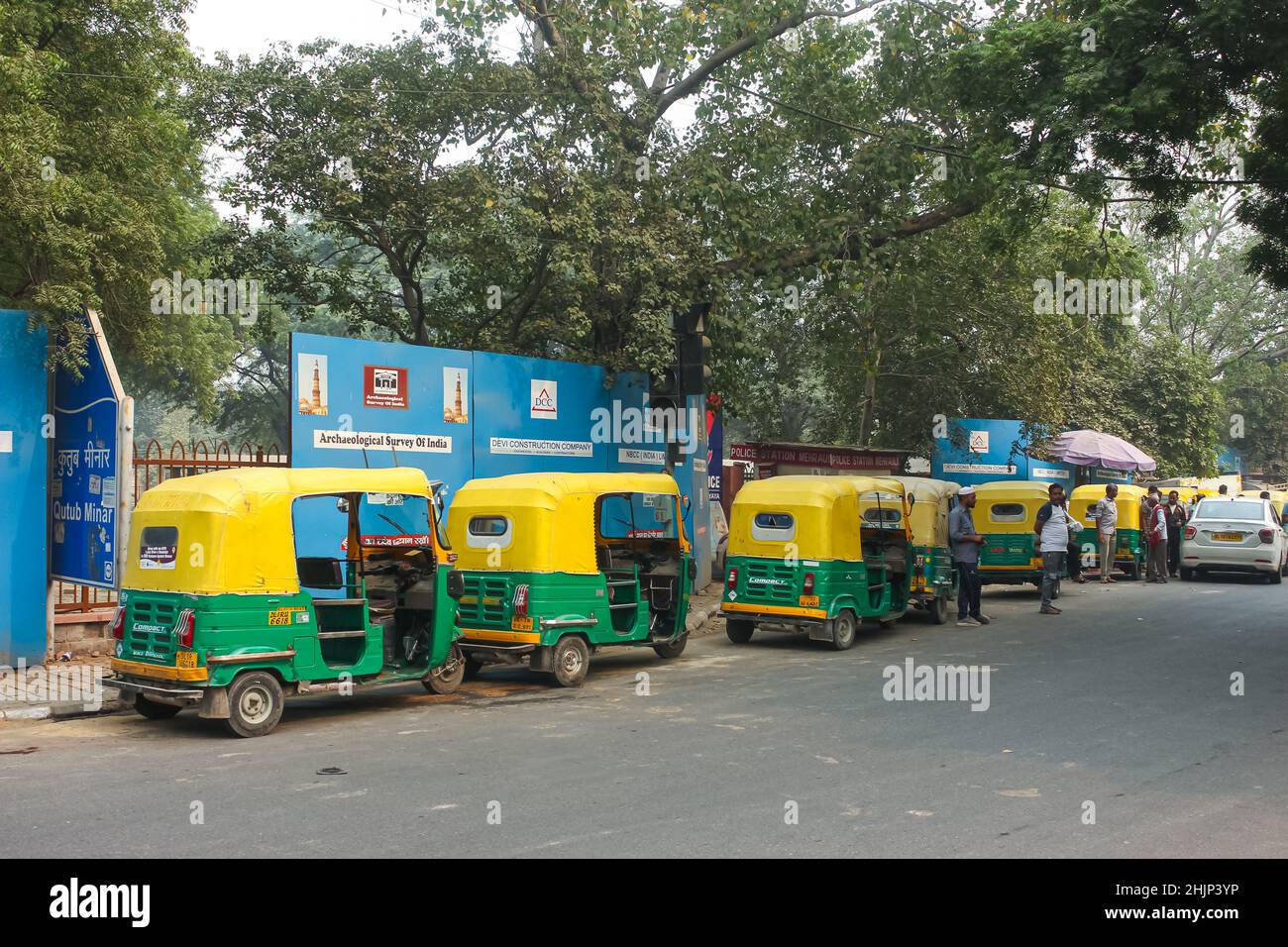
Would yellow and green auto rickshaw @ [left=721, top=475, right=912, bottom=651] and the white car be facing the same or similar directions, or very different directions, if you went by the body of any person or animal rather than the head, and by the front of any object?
same or similar directions

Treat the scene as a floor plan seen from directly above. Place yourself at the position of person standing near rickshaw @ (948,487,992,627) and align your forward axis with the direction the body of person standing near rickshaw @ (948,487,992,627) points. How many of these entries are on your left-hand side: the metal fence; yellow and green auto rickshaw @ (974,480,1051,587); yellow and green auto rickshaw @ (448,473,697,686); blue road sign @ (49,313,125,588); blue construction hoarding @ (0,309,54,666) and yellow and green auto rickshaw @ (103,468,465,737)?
1

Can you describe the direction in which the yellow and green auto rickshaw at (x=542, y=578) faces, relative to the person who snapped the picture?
facing away from the viewer and to the right of the viewer

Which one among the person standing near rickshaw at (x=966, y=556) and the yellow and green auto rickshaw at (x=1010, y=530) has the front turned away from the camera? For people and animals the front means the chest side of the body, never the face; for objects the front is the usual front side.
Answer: the yellow and green auto rickshaw

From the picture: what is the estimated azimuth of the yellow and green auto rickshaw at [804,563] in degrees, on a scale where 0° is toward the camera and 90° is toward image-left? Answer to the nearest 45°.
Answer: approximately 225°

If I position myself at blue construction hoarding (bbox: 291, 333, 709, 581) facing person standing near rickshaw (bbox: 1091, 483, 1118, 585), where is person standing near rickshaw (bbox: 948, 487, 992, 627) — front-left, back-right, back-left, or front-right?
front-right

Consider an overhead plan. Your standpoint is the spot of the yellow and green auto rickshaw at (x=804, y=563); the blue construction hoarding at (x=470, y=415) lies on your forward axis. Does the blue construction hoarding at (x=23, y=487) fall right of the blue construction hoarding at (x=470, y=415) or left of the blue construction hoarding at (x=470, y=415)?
left

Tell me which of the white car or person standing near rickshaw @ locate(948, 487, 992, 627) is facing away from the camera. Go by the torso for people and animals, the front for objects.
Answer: the white car

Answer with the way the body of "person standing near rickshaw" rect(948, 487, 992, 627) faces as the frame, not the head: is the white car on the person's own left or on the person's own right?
on the person's own left

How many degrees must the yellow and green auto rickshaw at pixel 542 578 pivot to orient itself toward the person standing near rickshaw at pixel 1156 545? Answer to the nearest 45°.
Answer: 0° — it already faces them

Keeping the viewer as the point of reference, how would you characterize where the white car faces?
facing away from the viewer

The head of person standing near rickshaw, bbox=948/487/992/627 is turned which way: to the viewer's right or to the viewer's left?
to the viewer's right

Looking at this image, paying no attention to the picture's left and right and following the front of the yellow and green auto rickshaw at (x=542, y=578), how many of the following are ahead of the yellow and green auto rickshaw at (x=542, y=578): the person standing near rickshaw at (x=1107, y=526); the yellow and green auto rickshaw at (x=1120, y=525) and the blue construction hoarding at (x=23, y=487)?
2

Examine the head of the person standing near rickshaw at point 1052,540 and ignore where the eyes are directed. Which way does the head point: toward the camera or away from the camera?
toward the camera

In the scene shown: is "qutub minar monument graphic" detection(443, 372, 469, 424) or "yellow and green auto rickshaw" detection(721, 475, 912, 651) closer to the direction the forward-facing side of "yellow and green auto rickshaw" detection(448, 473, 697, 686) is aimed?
the yellow and green auto rickshaw

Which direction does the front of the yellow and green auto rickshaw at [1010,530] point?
away from the camera

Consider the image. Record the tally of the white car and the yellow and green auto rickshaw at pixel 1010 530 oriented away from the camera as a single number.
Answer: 2

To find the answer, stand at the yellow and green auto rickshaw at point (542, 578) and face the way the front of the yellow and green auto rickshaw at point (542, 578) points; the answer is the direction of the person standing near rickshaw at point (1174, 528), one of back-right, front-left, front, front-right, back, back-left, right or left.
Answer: front

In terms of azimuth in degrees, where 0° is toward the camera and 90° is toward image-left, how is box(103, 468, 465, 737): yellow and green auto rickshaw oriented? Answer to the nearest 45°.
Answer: approximately 225°
